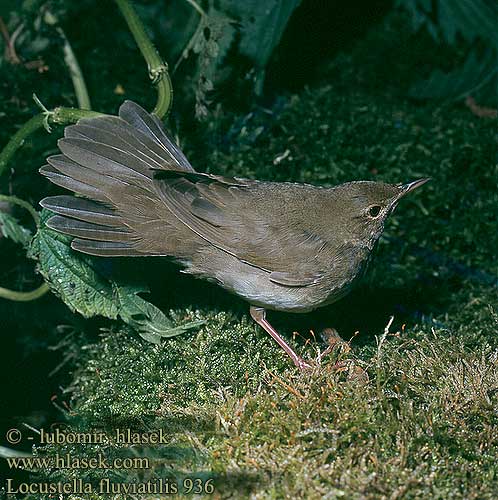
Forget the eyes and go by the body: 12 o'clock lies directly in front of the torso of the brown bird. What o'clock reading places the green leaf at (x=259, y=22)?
The green leaf is roughly at 9 o'clock from the brown bird.

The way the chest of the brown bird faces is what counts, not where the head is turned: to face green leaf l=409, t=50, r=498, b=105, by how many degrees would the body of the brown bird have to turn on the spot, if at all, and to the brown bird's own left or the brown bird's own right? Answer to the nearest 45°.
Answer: approximately 45° to the brown bird's own left

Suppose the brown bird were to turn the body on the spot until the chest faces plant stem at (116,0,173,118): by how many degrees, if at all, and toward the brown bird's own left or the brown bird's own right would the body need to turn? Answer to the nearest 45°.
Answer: approximately 135° to the brown bird's own left

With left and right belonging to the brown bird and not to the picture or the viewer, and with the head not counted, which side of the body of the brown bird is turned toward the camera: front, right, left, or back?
right

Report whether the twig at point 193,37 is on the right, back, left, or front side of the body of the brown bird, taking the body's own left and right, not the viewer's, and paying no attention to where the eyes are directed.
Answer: left

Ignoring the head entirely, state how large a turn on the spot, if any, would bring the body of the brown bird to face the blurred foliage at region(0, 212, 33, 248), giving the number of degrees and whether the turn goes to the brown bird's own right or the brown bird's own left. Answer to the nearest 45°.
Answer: approximately 180°

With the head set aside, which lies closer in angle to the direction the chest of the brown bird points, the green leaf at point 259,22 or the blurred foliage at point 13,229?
the green leaf

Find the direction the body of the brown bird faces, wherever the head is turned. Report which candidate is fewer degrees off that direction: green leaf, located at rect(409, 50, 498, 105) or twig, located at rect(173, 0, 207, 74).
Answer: the green leaf

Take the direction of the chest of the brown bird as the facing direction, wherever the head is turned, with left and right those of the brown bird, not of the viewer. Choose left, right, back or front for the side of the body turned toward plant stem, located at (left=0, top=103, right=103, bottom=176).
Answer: back
